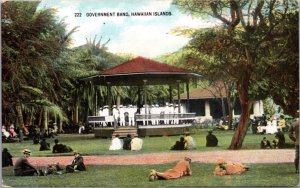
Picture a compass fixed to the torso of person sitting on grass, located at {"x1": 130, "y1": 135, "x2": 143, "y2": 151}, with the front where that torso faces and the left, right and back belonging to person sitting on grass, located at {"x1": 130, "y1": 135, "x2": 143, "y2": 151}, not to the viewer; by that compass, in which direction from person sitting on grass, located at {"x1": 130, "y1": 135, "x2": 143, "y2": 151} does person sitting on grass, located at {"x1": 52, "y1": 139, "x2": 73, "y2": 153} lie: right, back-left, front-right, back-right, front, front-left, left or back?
left

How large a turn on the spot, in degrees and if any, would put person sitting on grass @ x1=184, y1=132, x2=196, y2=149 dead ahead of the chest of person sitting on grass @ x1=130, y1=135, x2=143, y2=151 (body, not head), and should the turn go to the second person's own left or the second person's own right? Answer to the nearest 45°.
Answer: approximately 90° to the second person's own right

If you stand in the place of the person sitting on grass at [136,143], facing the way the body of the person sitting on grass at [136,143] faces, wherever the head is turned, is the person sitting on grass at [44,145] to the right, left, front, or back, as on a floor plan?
left

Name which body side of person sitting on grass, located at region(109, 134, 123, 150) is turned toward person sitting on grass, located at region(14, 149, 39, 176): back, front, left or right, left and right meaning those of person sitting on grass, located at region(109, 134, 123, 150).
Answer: back

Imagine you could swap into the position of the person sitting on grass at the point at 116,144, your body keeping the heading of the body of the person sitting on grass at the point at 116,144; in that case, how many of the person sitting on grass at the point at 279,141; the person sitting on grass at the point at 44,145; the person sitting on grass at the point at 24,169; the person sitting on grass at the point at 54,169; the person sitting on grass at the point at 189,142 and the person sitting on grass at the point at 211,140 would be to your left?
3

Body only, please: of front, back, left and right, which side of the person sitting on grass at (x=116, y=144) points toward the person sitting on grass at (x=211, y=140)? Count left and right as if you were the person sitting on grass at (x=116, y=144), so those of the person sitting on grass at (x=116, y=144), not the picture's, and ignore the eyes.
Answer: right

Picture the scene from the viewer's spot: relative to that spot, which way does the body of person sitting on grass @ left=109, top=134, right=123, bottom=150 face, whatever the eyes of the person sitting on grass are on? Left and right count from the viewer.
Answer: facing away from the viewer

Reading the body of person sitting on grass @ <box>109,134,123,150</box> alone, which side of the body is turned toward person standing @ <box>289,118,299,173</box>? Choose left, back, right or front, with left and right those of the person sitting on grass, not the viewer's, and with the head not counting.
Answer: right

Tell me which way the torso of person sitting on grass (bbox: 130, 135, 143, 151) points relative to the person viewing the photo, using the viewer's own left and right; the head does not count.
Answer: facing away from the viewer

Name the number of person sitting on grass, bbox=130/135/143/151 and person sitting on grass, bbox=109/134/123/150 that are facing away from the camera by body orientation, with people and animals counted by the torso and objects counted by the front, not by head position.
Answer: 2
